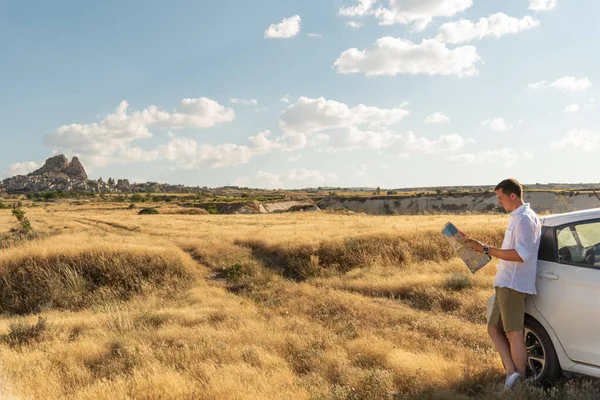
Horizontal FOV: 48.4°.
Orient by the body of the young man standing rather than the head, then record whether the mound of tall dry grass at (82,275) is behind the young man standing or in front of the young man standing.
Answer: in front

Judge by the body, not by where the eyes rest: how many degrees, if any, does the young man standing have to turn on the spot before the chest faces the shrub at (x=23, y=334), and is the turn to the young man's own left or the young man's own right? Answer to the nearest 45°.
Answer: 0° — they already face it

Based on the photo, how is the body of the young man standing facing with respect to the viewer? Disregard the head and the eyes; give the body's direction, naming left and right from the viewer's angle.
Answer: facing to the left of the viewer

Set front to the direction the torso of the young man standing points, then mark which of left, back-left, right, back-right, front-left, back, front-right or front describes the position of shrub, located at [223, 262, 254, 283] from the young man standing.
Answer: front-right

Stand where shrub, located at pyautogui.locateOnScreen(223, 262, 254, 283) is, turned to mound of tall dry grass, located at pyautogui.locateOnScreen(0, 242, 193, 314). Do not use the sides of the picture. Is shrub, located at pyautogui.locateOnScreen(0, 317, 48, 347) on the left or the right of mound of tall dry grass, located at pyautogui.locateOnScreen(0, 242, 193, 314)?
left

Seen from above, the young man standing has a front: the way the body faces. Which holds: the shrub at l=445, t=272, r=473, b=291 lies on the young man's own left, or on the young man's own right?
on the young man's own right
